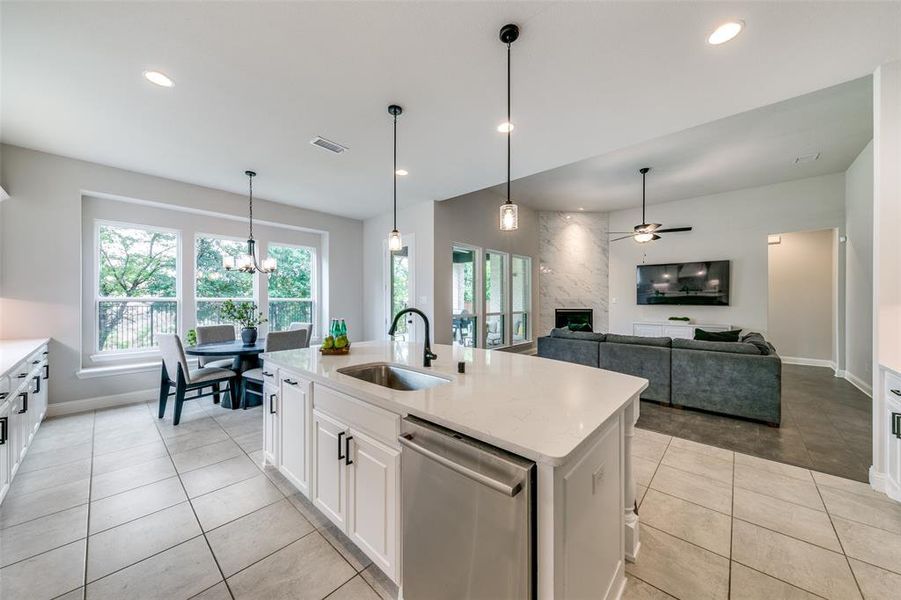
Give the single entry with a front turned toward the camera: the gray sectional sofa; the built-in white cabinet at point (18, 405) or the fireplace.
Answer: the fireplace

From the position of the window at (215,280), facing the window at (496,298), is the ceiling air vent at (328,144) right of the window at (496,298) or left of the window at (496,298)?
right

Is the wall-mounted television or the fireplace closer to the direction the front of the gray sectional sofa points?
the wall-mounted television

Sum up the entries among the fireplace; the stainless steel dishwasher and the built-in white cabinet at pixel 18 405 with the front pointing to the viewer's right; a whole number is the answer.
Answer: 1

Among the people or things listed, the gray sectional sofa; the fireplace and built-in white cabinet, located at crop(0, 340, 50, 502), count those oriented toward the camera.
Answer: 1

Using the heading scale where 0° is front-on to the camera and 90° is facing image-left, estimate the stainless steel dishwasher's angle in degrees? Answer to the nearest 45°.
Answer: approximately 45°

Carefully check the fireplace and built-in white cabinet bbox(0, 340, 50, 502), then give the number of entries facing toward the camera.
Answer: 1

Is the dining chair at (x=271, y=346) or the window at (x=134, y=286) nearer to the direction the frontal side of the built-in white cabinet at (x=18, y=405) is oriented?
the dining chair

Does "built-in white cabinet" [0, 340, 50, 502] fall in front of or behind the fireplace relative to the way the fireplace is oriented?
in front

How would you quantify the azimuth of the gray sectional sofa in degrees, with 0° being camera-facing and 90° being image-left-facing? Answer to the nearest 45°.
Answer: approximately 225°

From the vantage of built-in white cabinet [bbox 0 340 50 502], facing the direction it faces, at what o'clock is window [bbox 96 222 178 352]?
The window is roughly at 10 o'clock from the built-in white cabinet.
